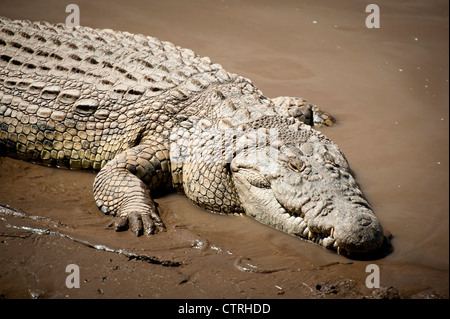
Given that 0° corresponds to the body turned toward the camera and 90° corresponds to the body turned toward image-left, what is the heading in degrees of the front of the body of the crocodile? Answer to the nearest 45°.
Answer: approximately 315°
